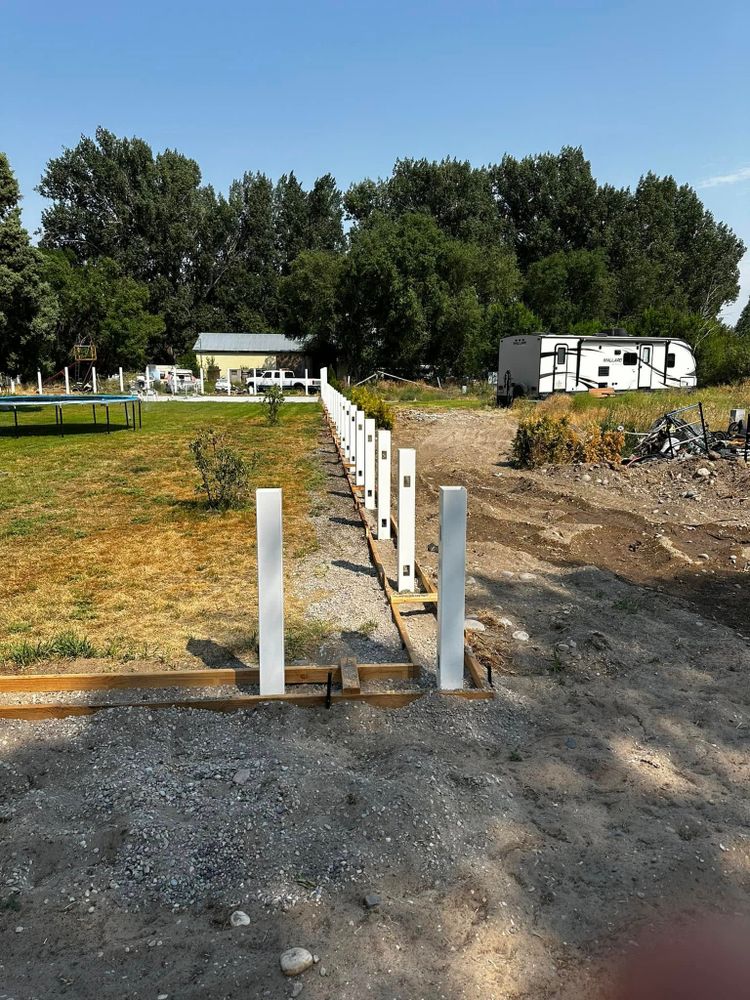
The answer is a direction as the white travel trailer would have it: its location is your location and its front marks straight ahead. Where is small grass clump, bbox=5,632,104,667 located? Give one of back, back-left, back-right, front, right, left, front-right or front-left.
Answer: back-right

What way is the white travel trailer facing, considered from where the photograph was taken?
facing away from the viewer and to the right of the viewer

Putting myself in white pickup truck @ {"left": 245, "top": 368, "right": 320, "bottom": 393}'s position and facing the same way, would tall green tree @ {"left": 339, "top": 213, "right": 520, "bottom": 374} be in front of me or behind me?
behind

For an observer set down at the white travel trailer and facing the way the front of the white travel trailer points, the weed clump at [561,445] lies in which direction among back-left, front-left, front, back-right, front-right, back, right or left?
back-right

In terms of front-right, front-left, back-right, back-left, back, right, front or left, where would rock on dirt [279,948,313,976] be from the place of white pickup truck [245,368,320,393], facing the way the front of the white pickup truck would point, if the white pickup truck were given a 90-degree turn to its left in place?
front

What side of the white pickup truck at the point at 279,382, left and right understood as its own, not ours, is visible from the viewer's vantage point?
left

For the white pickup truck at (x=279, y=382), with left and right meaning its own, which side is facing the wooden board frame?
left

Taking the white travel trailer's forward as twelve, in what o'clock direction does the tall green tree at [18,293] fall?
The tall green tree is roughly at 7 o'clock from the white travel trailer.

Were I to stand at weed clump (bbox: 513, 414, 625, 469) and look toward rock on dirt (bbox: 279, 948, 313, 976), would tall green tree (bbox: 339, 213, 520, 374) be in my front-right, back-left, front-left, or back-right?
back-right
